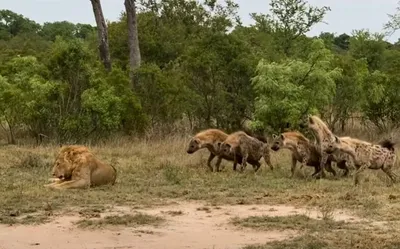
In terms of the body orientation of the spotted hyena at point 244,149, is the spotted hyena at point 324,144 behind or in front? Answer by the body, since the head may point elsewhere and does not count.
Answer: behind

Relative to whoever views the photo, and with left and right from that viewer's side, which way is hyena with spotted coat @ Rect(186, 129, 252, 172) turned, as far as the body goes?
facing to the left of the viewer

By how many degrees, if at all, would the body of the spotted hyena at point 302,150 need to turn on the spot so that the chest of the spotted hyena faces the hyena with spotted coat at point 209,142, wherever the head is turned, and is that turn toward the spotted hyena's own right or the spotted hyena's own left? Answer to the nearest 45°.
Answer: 0° — it already faces it

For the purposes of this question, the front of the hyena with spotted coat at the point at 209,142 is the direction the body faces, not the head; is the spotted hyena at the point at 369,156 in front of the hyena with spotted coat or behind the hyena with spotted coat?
behind

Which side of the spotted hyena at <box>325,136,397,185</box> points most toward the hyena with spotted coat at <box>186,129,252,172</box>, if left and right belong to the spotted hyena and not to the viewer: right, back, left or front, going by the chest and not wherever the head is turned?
front

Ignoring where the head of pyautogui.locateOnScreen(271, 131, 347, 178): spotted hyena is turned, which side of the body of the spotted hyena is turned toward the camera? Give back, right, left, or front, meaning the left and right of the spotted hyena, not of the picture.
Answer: left

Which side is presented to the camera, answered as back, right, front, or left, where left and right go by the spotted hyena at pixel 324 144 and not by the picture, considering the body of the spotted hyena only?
left

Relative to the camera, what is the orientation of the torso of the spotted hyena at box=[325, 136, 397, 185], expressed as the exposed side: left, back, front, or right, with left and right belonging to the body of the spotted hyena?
left

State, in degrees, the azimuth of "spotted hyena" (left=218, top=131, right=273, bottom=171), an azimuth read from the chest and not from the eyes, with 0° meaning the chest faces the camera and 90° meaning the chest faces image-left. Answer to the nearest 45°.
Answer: approximately 90°
